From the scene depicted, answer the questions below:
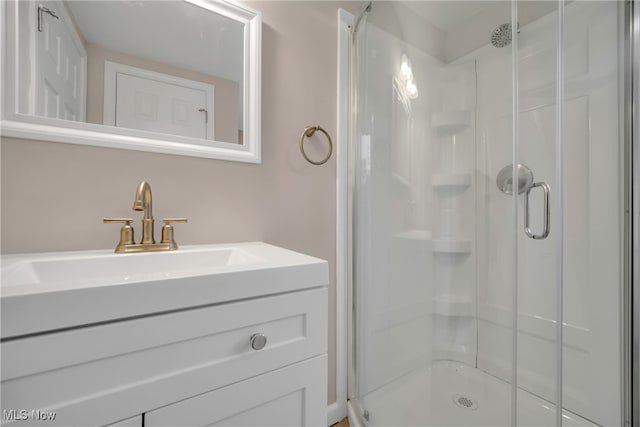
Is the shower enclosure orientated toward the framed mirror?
no

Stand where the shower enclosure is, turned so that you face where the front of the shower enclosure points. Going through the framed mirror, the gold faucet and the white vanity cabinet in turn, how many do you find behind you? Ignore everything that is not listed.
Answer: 0

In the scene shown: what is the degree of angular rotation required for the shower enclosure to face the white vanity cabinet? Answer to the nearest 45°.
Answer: approximately 45° to its right

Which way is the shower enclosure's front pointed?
toward the camera

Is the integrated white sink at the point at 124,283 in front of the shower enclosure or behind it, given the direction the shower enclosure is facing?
in front

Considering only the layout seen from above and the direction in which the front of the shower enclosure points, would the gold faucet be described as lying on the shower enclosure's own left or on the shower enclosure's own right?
on the shower enclosure's own right
